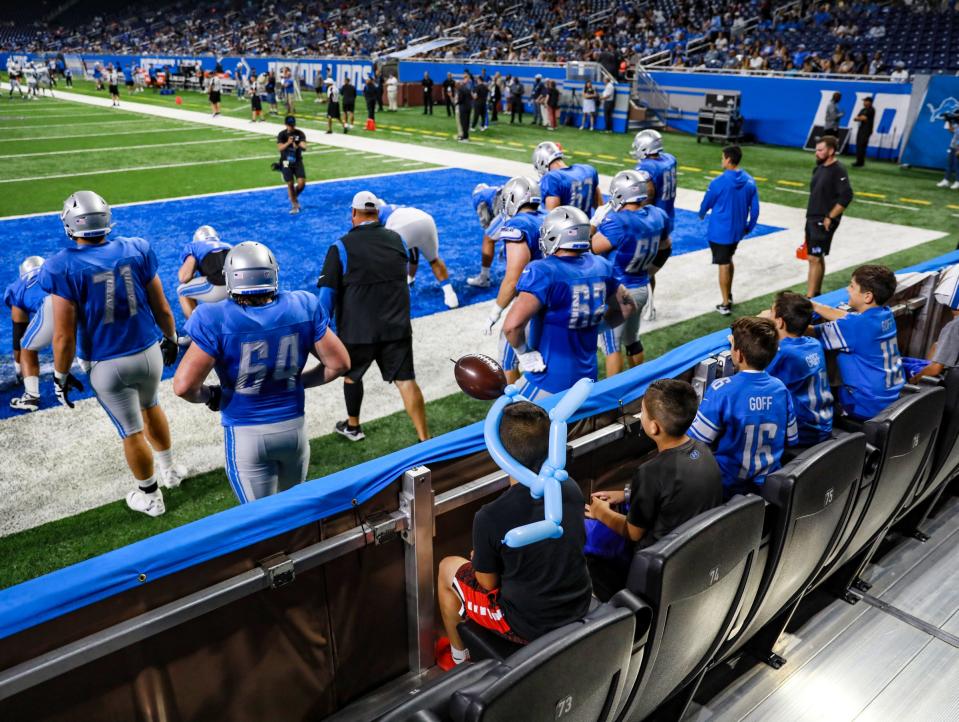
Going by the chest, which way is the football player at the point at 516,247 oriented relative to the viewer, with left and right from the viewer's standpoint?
facing away from the viewer and to the left of the viewer

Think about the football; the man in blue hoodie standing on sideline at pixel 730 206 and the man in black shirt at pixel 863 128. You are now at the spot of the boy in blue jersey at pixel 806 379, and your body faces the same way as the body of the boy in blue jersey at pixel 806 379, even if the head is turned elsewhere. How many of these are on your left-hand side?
1

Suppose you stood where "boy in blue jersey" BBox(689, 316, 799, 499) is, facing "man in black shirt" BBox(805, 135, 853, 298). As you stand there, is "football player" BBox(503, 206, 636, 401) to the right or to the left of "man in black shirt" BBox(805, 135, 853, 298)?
left

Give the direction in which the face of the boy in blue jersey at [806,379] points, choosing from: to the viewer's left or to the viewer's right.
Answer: to the viewer's left

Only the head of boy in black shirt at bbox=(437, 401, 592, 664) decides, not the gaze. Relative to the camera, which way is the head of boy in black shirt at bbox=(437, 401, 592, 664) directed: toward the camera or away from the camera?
away from the camera

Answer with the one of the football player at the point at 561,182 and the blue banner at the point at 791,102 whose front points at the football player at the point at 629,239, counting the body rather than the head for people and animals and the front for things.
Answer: the blue banner

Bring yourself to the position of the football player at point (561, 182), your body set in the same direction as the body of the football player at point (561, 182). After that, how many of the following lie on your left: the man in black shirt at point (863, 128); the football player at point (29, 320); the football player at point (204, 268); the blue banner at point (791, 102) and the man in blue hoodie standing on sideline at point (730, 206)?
2

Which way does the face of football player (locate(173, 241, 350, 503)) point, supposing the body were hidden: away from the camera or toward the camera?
away from the camera

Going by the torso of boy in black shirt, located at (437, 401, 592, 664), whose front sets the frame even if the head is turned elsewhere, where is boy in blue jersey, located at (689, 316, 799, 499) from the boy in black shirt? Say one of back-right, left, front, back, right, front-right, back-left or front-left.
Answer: right

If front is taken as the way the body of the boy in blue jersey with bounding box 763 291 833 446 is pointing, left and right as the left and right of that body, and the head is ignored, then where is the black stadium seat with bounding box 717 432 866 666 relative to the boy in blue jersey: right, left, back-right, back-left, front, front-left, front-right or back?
back-left

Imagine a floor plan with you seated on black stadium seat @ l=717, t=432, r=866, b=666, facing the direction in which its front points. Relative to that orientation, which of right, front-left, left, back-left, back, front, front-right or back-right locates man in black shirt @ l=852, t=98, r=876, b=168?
front-right

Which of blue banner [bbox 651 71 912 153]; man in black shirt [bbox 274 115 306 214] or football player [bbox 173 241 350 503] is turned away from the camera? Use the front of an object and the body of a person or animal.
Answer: the football player

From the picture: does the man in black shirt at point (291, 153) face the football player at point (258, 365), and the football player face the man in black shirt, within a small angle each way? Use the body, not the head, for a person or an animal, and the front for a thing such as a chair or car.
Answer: yes

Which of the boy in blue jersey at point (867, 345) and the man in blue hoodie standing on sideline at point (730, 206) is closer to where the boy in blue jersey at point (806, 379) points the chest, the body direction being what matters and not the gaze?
the man in blue hoodie standing on sideline

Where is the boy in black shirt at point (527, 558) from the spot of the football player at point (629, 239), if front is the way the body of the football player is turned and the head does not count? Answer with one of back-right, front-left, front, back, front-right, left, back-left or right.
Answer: back-left

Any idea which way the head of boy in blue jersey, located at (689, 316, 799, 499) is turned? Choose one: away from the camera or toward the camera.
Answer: away from the camera

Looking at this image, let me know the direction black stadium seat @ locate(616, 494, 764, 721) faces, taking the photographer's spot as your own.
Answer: facing away from the viewer and to the left of the viewer
